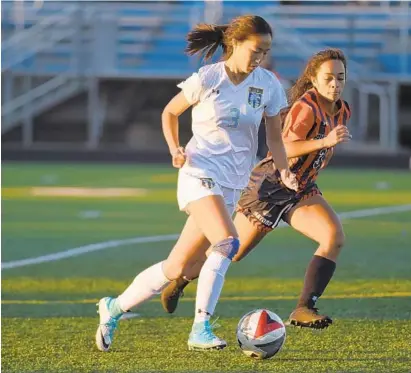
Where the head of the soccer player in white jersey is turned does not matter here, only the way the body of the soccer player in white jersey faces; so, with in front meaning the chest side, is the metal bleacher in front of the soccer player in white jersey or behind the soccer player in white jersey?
behind

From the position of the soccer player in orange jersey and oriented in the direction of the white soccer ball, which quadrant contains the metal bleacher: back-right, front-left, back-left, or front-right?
back-right

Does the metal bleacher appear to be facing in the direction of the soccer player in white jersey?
yes

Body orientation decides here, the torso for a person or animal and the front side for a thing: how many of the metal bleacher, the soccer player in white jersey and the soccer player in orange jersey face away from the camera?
0

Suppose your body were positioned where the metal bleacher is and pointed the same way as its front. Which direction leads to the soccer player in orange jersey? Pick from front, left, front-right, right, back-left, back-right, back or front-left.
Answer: front

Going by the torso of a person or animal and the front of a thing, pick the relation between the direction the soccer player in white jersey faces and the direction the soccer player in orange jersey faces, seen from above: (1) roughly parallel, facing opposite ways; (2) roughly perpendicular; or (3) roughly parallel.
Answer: roughly parallel

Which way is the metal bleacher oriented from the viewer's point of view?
toward the camera

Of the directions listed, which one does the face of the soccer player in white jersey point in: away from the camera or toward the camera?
toward the camera

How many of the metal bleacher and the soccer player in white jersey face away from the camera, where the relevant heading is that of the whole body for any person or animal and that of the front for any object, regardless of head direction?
0

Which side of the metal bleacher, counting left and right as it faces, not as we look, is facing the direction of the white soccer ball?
front

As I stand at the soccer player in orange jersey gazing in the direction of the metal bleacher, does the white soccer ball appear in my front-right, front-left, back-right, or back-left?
back-left
